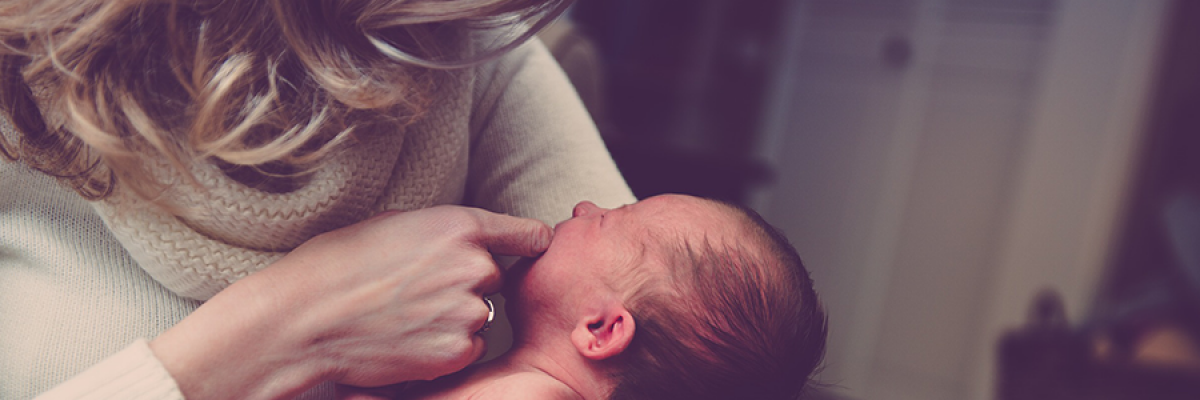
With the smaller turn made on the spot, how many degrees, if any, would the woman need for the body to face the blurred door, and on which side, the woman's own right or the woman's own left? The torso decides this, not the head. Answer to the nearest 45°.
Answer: approximately 135° to the woman's own left

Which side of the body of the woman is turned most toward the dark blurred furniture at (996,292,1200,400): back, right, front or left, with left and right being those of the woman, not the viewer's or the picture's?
left

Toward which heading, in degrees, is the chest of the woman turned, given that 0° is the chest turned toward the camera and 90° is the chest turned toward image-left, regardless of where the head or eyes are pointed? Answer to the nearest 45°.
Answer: approximately 0°
